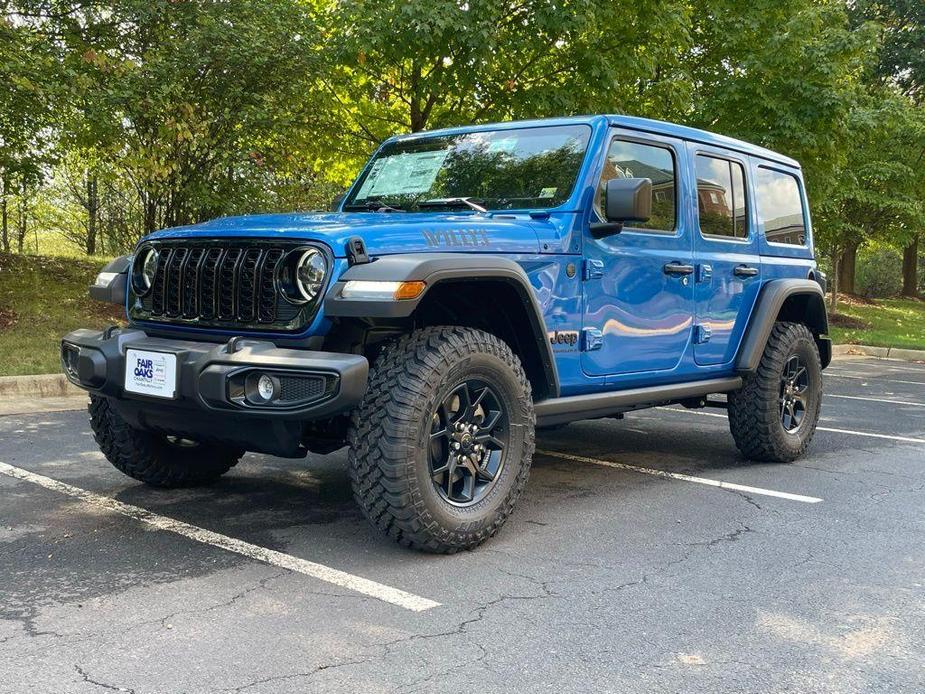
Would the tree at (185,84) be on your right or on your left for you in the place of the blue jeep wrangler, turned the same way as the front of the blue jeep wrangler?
on your right

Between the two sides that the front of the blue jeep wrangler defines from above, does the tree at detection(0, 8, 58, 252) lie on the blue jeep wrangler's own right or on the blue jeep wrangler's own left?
on the blue jeep wrangler's own right

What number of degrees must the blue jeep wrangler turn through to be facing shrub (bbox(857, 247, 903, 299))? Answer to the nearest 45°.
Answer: approximately 180°

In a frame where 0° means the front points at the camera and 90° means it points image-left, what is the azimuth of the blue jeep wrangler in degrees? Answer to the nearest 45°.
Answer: approximately 45°

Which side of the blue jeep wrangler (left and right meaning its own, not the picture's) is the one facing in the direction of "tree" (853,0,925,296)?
back

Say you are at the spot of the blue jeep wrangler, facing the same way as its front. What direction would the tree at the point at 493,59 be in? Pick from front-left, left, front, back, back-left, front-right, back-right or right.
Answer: back-right
